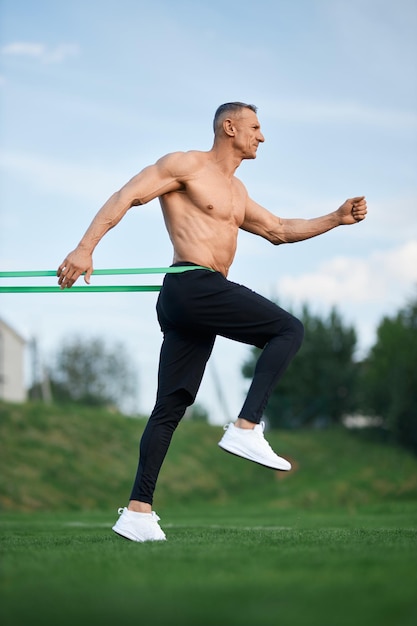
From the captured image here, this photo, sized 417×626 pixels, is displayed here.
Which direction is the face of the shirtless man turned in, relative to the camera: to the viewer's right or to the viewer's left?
to the viewer's right

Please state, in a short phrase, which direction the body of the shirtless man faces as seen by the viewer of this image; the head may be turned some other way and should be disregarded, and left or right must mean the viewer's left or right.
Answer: facing to the right of the viewer
